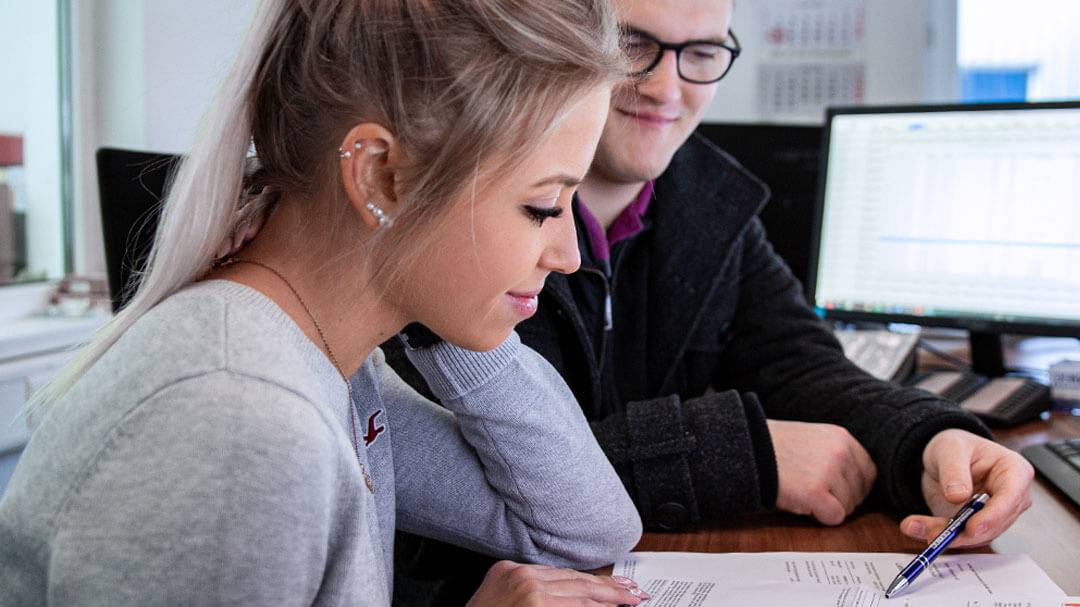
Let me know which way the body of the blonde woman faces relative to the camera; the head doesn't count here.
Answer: to the viewer's right

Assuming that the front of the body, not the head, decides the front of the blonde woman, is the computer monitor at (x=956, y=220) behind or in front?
in front

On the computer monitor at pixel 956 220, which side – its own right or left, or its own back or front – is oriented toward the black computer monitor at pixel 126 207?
right

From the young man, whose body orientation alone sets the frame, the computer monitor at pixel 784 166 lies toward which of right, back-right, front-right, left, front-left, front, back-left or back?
back

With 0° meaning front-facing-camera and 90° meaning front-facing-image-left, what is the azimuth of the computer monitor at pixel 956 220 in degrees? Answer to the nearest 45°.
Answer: approximately 45°

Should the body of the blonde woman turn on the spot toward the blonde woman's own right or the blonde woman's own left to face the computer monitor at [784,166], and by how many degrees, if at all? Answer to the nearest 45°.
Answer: approximately 45° to the blonde woman's own left

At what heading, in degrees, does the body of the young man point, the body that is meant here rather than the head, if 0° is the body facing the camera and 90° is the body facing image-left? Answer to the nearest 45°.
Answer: approximately 0°

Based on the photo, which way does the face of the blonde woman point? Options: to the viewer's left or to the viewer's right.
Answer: to the viewer's right

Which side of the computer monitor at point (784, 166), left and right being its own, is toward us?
back

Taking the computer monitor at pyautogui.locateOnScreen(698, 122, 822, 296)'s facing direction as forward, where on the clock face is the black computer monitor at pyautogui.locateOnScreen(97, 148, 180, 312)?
The black computer monitor is roughly at 7 o'clock from the computer monitor.
